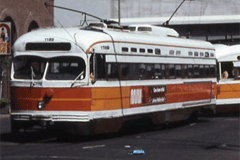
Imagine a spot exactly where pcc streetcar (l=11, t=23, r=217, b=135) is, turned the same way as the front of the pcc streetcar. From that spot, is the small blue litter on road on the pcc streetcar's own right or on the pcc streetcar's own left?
on the pcc streetcar's own left

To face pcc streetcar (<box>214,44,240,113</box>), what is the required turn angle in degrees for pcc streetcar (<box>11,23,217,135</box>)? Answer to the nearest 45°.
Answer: approximately 180°

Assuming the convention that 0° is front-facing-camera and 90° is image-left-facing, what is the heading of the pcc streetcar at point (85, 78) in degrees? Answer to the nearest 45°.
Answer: approximately 45°
